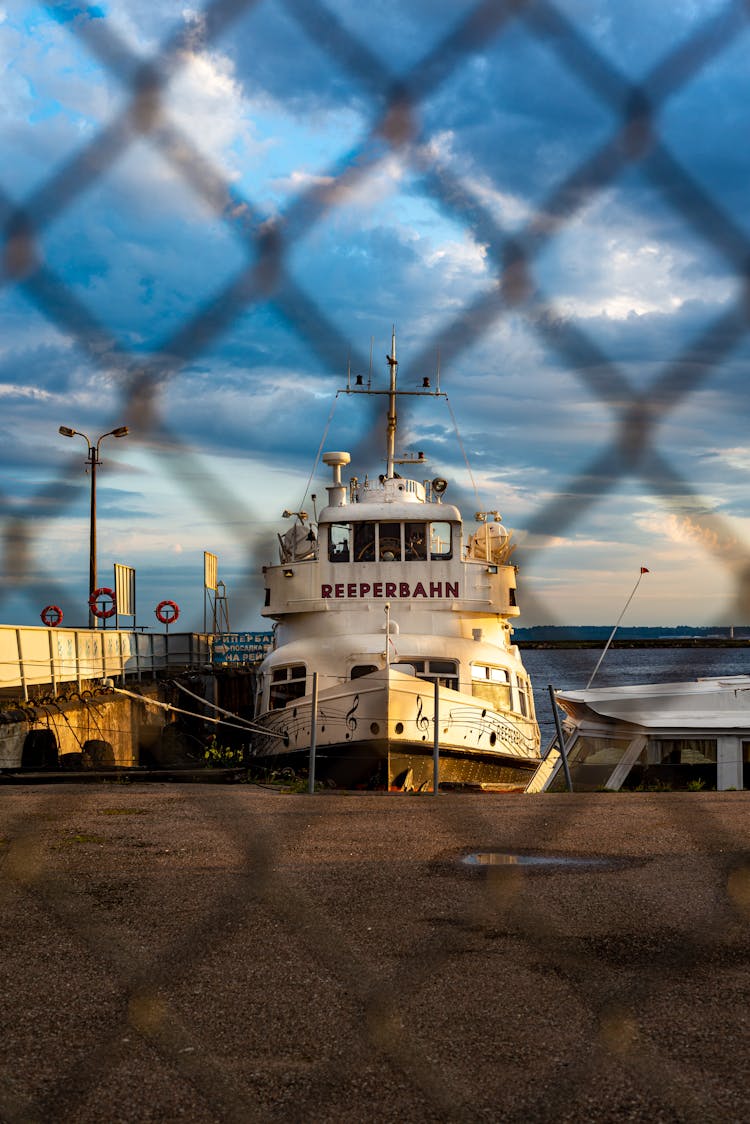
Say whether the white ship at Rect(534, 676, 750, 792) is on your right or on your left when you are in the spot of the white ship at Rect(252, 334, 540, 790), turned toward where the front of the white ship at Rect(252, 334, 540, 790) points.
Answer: on your left

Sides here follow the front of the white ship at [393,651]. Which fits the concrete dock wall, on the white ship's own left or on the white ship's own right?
on the white ship's own right

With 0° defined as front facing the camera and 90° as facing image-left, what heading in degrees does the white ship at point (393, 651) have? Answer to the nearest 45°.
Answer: approximately 0°
